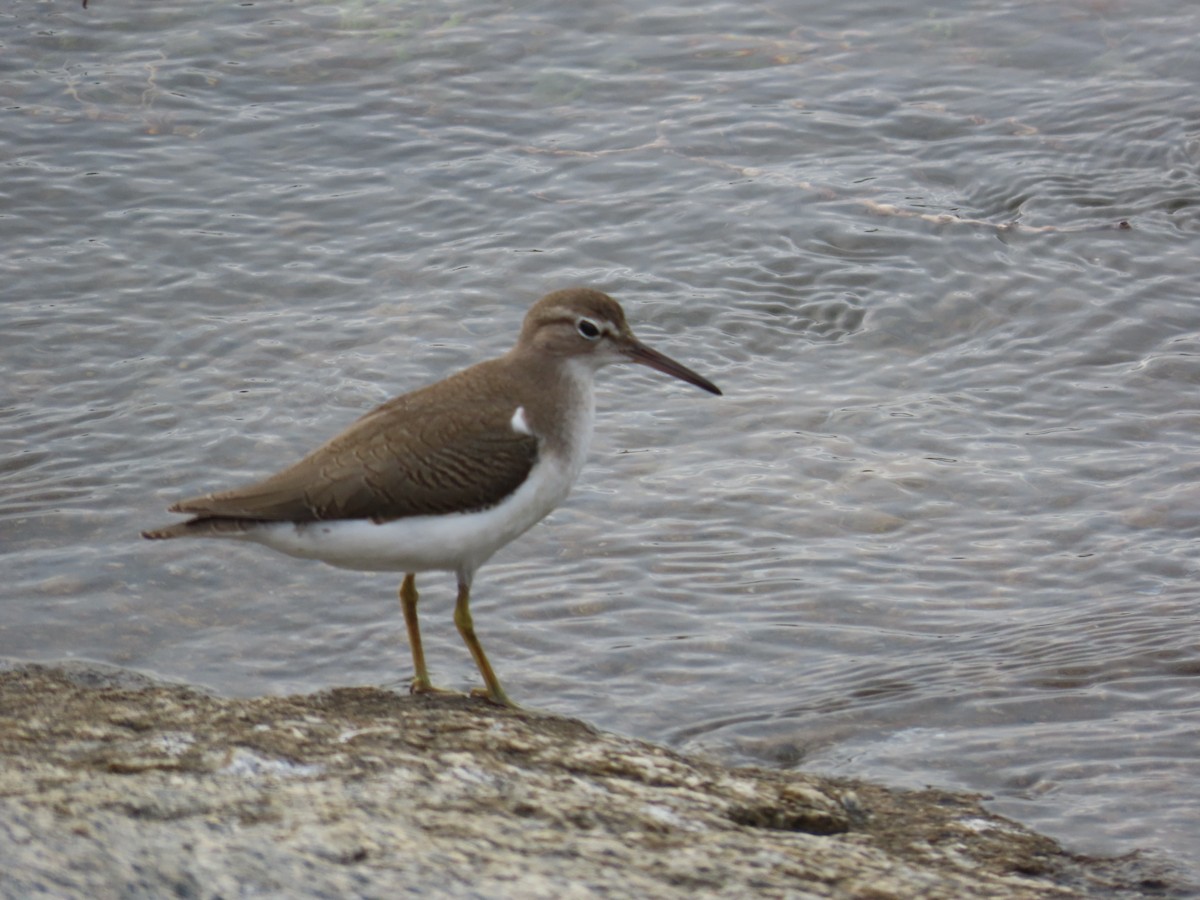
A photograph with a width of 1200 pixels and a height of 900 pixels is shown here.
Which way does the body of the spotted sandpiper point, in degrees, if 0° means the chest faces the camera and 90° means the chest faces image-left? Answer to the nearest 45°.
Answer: approximately 270°
